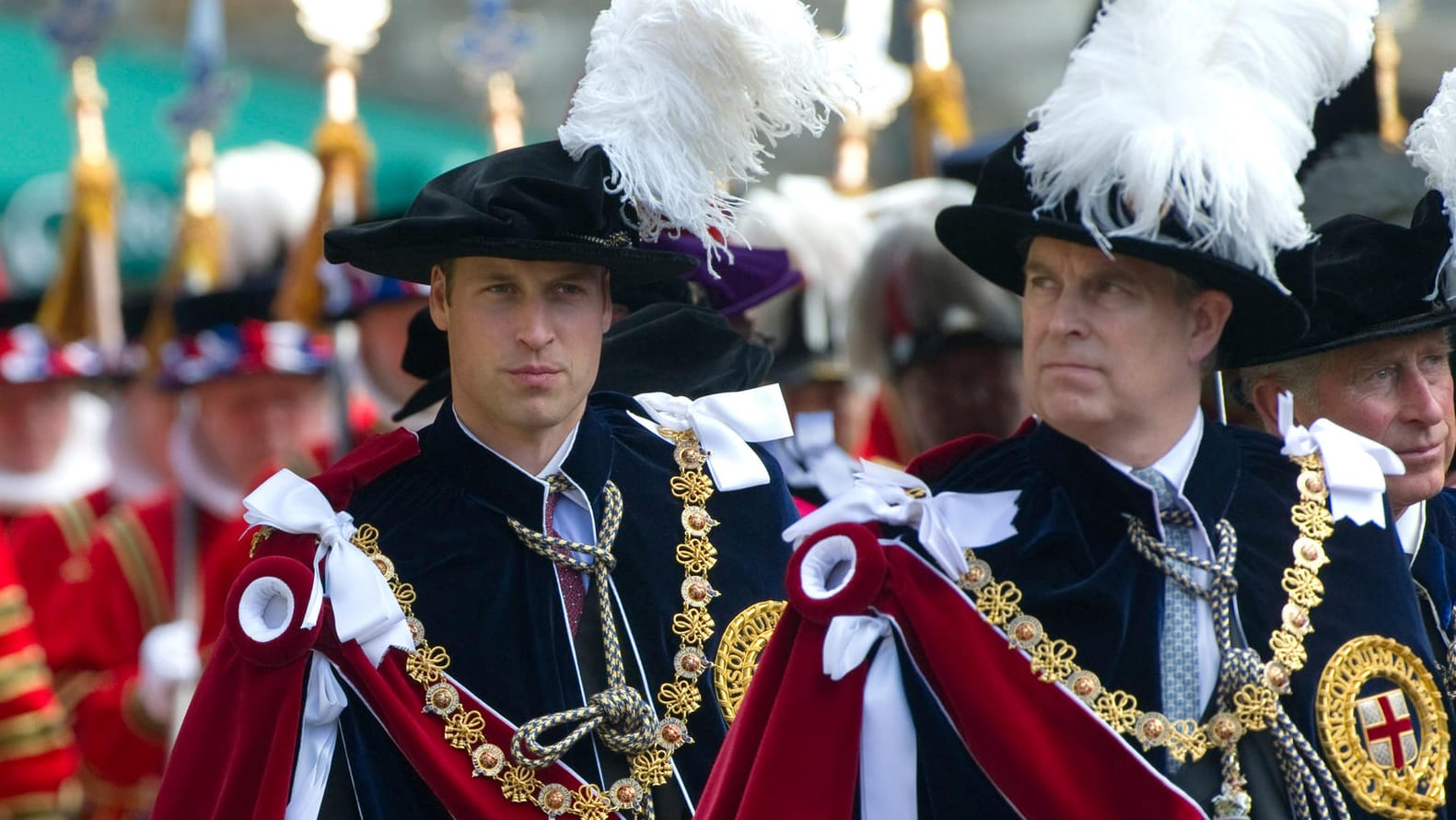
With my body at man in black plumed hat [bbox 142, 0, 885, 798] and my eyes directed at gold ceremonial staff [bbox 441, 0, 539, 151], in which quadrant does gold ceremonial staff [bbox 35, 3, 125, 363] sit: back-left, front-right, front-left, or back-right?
front-left

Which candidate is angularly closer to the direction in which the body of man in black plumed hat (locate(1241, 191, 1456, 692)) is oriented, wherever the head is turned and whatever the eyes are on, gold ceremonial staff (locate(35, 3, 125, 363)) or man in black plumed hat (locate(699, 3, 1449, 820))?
the man in black plumed hat

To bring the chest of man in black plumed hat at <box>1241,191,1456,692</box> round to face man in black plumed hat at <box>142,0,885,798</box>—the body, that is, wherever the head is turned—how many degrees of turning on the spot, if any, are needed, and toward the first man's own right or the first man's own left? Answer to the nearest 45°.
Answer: approximately 90° to the first man's own right

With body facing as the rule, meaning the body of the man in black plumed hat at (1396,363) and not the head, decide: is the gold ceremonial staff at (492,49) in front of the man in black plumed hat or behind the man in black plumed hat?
behind

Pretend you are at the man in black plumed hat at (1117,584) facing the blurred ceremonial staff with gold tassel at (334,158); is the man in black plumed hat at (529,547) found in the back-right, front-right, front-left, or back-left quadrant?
front-left

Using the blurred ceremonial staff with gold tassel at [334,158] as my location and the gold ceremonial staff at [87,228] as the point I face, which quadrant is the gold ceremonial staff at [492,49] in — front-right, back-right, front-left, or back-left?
back-right

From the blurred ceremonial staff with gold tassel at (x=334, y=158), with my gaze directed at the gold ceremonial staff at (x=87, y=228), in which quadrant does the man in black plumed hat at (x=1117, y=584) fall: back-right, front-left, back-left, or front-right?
back-left
